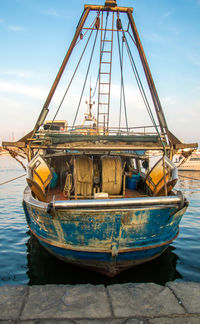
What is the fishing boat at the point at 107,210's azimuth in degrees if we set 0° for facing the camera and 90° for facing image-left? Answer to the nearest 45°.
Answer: approximately 180°
